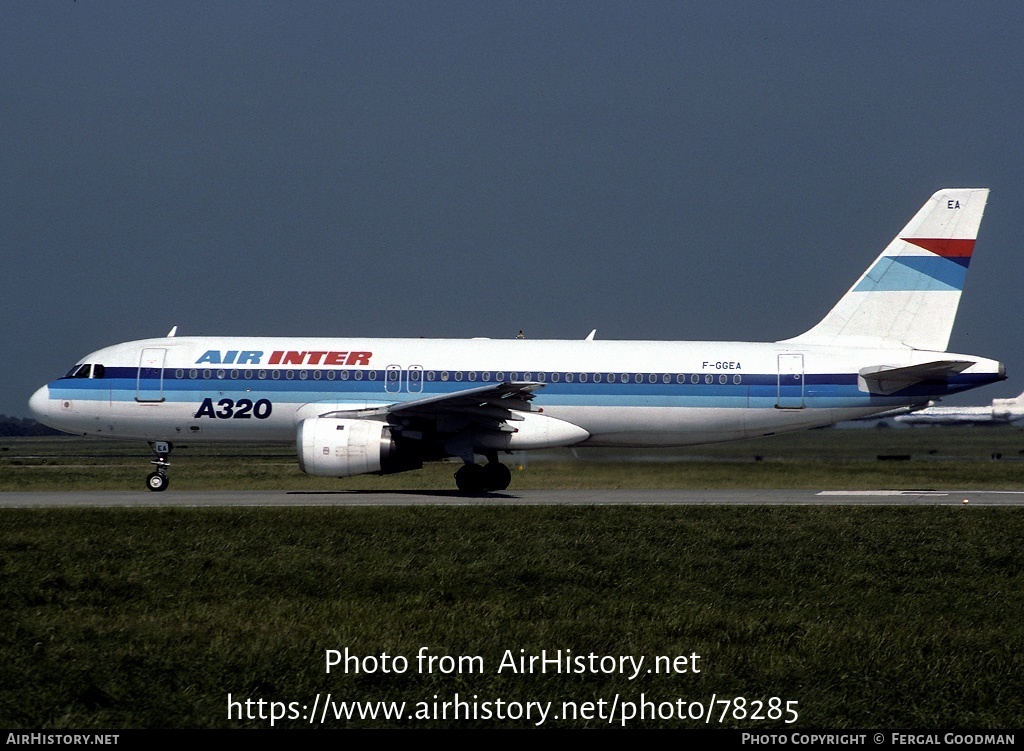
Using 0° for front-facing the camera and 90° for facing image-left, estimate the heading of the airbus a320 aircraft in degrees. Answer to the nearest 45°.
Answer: approximately 90°
